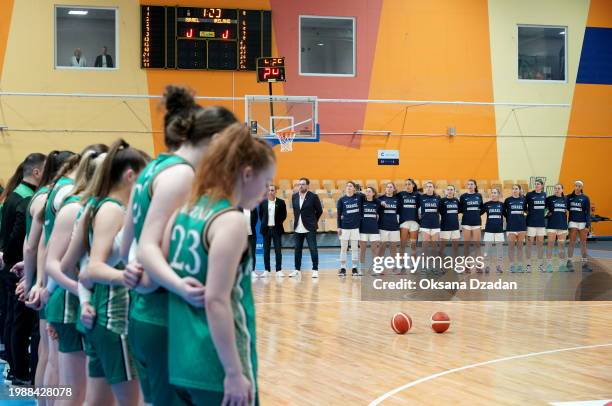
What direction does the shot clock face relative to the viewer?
toward the camera

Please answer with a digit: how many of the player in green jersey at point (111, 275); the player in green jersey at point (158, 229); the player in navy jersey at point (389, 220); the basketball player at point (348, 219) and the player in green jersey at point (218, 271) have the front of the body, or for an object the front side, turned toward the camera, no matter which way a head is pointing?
2

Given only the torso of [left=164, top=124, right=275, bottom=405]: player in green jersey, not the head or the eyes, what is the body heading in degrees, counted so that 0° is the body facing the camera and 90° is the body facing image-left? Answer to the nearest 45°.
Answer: approximately 225°

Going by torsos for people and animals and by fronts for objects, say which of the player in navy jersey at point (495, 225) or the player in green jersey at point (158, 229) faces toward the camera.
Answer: the player in navy jersey

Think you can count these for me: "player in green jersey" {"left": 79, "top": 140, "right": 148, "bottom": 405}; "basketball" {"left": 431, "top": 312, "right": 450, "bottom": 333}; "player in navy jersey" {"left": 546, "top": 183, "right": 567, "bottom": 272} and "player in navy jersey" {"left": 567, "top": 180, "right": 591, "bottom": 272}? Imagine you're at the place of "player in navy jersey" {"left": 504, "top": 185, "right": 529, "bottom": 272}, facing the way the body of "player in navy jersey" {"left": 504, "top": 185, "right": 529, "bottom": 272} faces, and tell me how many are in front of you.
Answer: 2

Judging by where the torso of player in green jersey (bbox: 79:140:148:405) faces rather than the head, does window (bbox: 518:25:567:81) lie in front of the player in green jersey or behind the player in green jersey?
in front

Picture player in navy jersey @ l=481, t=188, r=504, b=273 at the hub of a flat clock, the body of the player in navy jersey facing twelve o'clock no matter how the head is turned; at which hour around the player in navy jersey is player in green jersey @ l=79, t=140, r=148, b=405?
The player in green jersey is roughly at 12 o'clock from the player in navy jersey.

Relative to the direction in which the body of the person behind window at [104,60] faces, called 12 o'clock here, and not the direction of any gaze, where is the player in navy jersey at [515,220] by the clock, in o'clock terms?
The player in navy jersey is roughly at 10 o'clock from the person behind window.

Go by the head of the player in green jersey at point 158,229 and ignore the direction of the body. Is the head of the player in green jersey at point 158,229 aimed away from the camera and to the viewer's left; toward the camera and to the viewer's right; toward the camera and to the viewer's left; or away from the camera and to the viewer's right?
away from the camera and to the viewer's right

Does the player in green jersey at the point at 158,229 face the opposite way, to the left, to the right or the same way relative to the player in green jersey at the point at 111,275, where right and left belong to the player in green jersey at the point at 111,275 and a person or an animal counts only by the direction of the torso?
the same way

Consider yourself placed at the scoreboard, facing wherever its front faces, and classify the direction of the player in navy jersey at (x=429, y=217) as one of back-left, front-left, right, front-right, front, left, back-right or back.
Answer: front-left

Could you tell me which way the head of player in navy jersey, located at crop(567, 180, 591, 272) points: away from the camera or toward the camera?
toward the camera

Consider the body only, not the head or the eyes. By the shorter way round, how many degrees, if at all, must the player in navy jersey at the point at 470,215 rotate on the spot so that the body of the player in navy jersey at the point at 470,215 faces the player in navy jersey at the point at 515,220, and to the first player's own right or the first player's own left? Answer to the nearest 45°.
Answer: approximately 90° to the first player's own left

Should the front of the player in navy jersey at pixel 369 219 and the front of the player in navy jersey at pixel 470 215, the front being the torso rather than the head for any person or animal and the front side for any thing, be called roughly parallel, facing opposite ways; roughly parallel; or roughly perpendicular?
roughly parallel

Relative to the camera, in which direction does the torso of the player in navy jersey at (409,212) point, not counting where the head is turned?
toward the camera

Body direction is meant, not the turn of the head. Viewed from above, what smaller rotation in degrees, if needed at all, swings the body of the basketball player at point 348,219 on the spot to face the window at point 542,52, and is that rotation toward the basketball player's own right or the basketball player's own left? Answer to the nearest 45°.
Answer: approximately 135° to the basketball player's own left

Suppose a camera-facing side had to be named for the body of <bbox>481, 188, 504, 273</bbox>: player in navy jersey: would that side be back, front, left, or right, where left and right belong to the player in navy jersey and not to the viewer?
front

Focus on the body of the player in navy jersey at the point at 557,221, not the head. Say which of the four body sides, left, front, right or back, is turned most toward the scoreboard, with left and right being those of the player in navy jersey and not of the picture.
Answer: right

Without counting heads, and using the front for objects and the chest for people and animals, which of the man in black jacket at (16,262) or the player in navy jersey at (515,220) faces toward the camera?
the player in navy jersey

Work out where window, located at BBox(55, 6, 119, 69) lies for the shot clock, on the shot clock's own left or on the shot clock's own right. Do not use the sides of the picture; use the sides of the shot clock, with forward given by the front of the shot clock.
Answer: on the shot clock's own right
